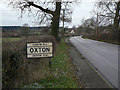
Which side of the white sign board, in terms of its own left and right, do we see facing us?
front
